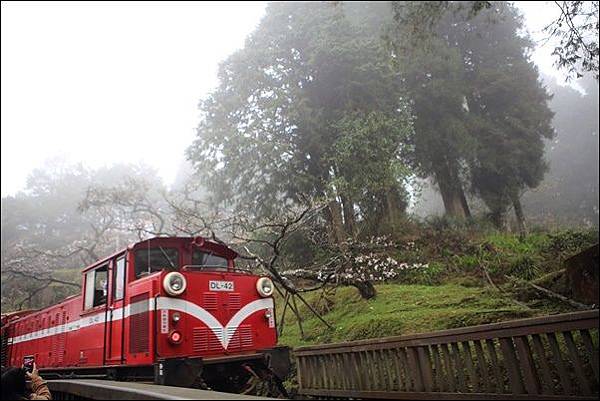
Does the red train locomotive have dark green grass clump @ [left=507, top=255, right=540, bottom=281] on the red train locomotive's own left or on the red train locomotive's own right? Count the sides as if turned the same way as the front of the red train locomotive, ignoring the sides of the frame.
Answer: on the red train locomotive's own left

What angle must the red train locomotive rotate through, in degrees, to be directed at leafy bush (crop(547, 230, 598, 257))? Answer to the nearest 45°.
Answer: approximately 45° to its left

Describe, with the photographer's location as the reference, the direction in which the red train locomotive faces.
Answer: facing the viewer and to the right of the viewer
